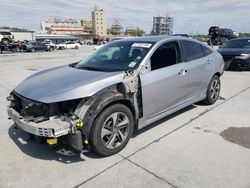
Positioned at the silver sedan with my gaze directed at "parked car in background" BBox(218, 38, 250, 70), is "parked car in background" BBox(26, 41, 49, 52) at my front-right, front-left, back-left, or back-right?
front-left

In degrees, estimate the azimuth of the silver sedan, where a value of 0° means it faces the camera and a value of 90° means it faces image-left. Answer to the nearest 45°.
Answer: approximately 45°

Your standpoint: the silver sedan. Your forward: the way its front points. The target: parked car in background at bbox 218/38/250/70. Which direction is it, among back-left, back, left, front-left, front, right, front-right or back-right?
back

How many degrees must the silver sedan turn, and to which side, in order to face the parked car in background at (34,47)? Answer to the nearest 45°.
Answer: approximately 135° to its right

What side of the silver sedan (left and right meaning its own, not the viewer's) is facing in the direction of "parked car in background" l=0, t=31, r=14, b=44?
right
